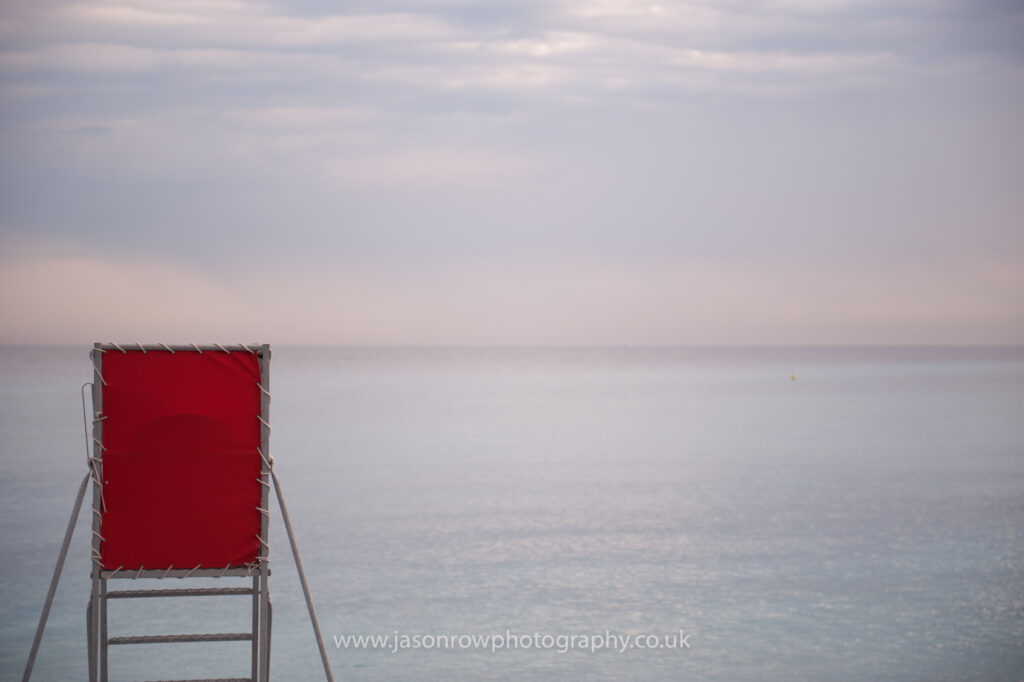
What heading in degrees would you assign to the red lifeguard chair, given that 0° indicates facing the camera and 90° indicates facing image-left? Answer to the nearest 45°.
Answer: approximately 180°
